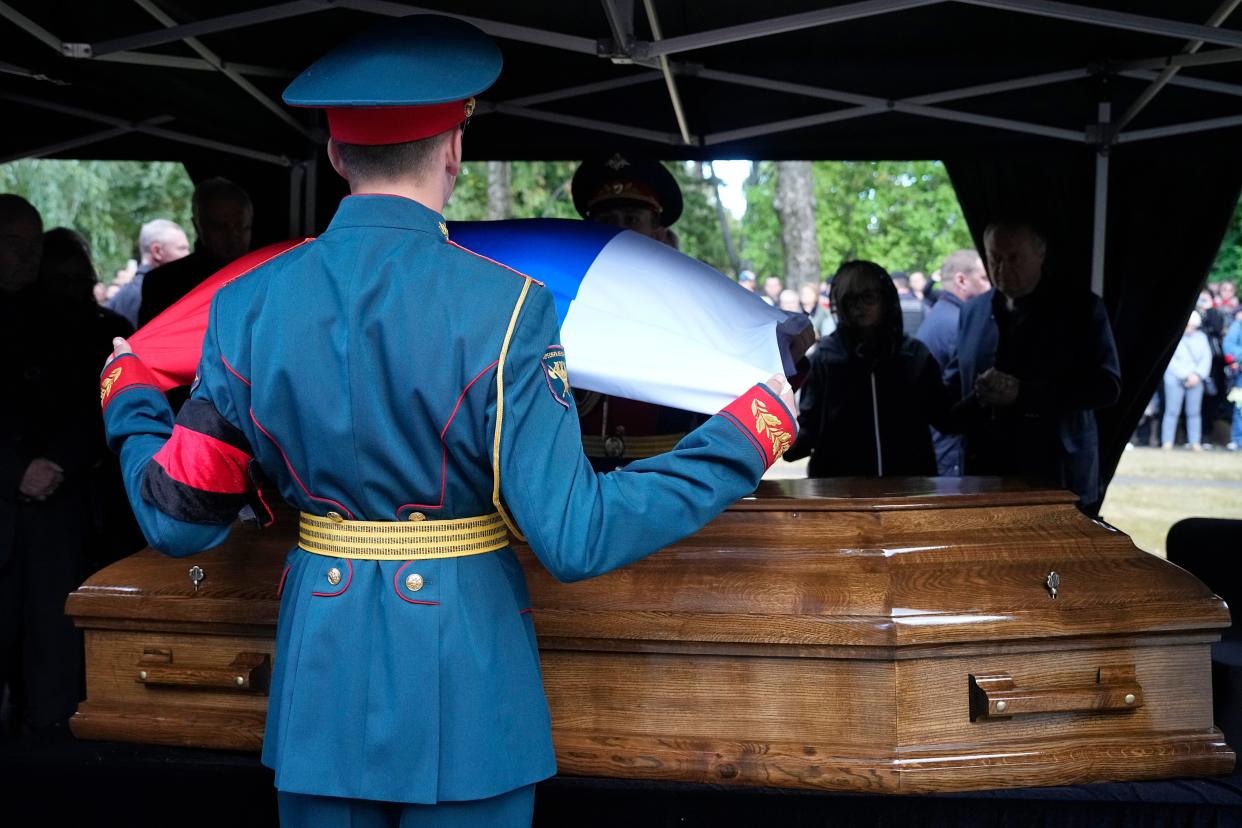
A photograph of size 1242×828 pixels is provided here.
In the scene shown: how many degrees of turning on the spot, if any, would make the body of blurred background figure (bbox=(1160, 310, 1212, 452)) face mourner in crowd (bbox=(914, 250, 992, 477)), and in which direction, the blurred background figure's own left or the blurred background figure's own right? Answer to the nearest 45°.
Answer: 0° — they already face them

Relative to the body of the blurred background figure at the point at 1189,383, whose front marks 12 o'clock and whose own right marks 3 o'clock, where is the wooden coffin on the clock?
The wooden coffin is roughly at 12 o'clock from the blurred background figure.

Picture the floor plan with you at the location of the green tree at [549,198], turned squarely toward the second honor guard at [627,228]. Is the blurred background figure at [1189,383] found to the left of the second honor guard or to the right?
left

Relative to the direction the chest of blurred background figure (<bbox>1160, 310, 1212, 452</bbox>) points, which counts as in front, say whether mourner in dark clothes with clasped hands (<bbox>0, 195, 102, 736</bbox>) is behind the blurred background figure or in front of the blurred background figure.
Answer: in front

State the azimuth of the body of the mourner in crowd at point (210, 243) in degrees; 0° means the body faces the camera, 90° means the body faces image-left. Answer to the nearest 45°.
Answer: approximately 315°

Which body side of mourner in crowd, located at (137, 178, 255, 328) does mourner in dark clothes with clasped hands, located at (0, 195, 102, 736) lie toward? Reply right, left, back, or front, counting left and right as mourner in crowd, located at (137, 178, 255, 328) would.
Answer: right

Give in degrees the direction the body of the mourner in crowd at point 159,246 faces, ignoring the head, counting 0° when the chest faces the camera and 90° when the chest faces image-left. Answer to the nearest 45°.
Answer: approximately 270°
